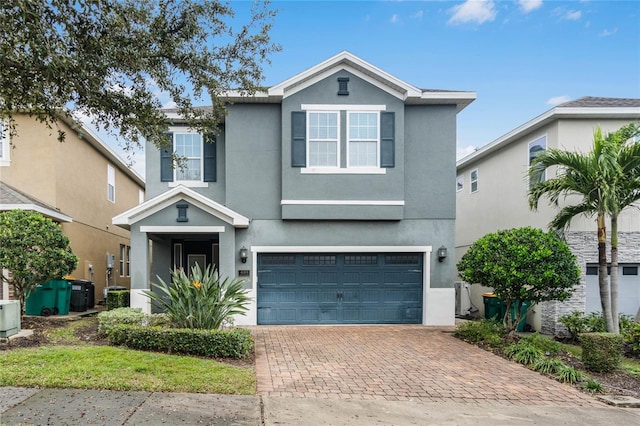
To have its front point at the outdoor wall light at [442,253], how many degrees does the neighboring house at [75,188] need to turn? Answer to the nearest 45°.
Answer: approximately 45° to its left

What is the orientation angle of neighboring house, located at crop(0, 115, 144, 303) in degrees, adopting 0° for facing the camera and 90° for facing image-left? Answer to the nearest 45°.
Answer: approximately 0°

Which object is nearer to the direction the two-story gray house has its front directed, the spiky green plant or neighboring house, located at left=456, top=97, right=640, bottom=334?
the spiky green plant

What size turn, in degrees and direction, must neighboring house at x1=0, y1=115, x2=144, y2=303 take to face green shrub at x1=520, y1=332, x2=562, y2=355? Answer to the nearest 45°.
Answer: approximately 45° to its left

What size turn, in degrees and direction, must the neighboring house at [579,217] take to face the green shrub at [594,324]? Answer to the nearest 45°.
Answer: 0° — it already faces it
